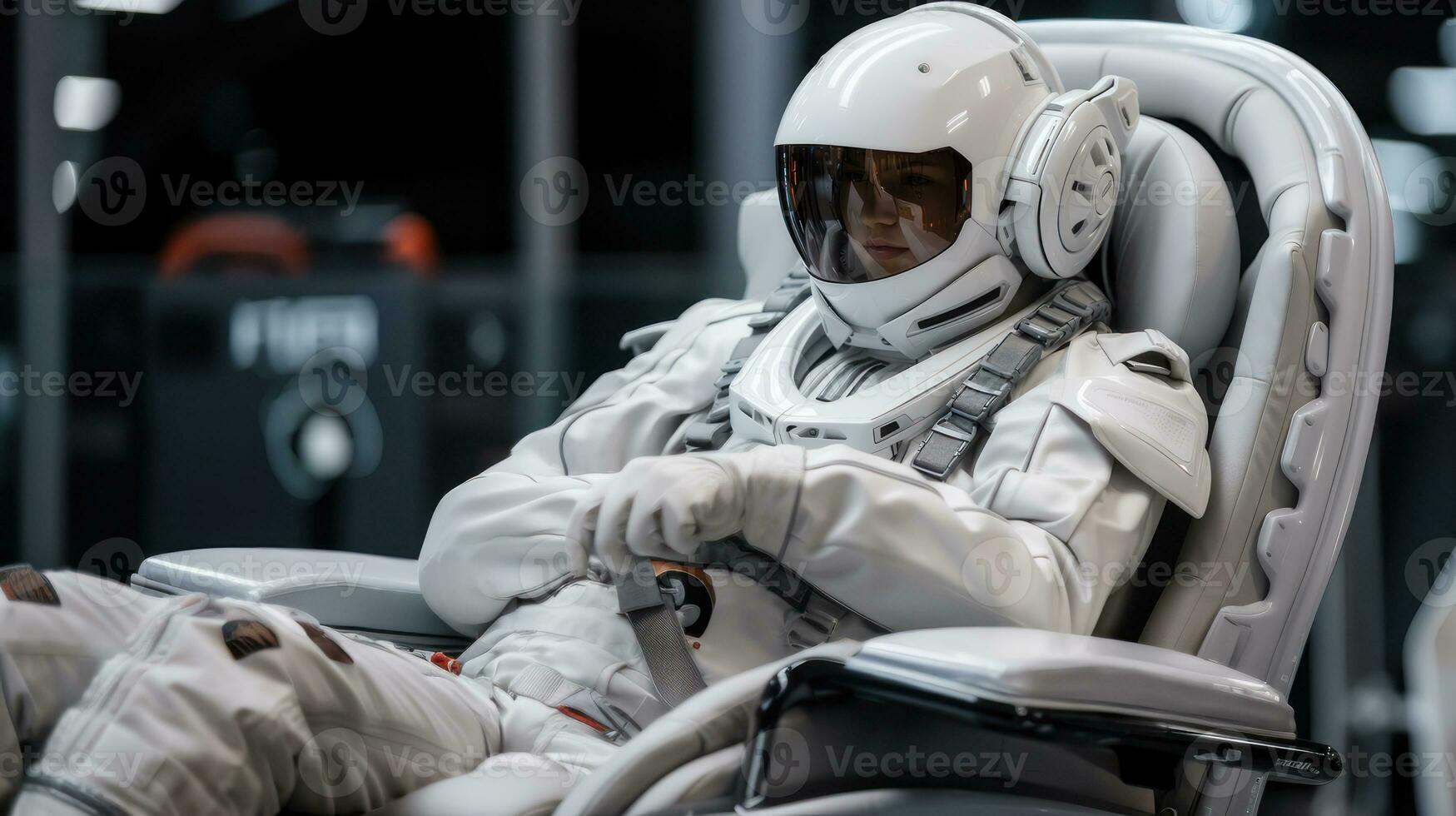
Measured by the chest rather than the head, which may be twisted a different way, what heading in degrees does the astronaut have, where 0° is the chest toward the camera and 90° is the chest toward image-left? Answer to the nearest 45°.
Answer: approximately 45°

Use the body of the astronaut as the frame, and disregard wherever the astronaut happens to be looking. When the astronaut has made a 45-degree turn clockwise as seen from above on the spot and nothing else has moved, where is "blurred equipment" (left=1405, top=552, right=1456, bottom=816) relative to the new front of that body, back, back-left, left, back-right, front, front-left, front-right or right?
back
